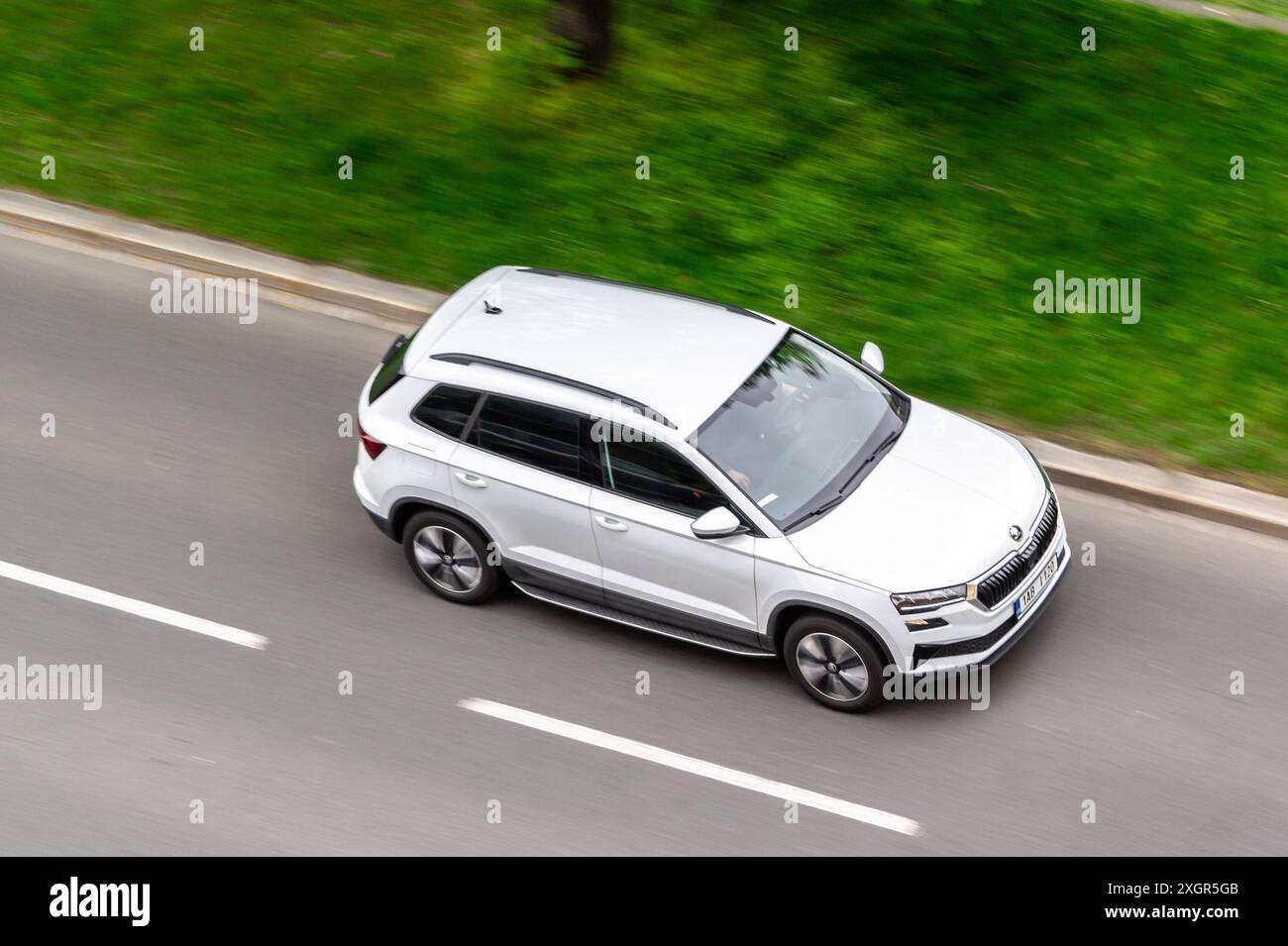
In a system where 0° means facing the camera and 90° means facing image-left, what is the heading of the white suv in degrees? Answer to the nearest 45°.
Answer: approximately 315°

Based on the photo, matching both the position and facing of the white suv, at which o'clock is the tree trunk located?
The tree trunk is roughly at 7 o'clock from the white suv.
